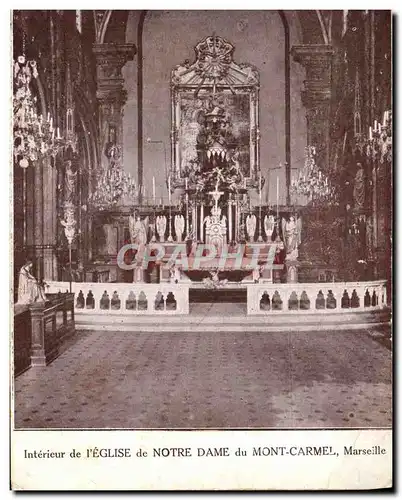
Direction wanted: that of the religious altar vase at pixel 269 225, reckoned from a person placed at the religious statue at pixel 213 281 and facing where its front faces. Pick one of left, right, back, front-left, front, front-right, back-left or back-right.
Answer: back-left

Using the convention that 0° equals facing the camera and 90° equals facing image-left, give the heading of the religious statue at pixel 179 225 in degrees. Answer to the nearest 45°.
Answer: approximately 0°

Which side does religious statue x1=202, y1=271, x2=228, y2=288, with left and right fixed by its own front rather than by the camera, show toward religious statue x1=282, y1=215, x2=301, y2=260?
left
